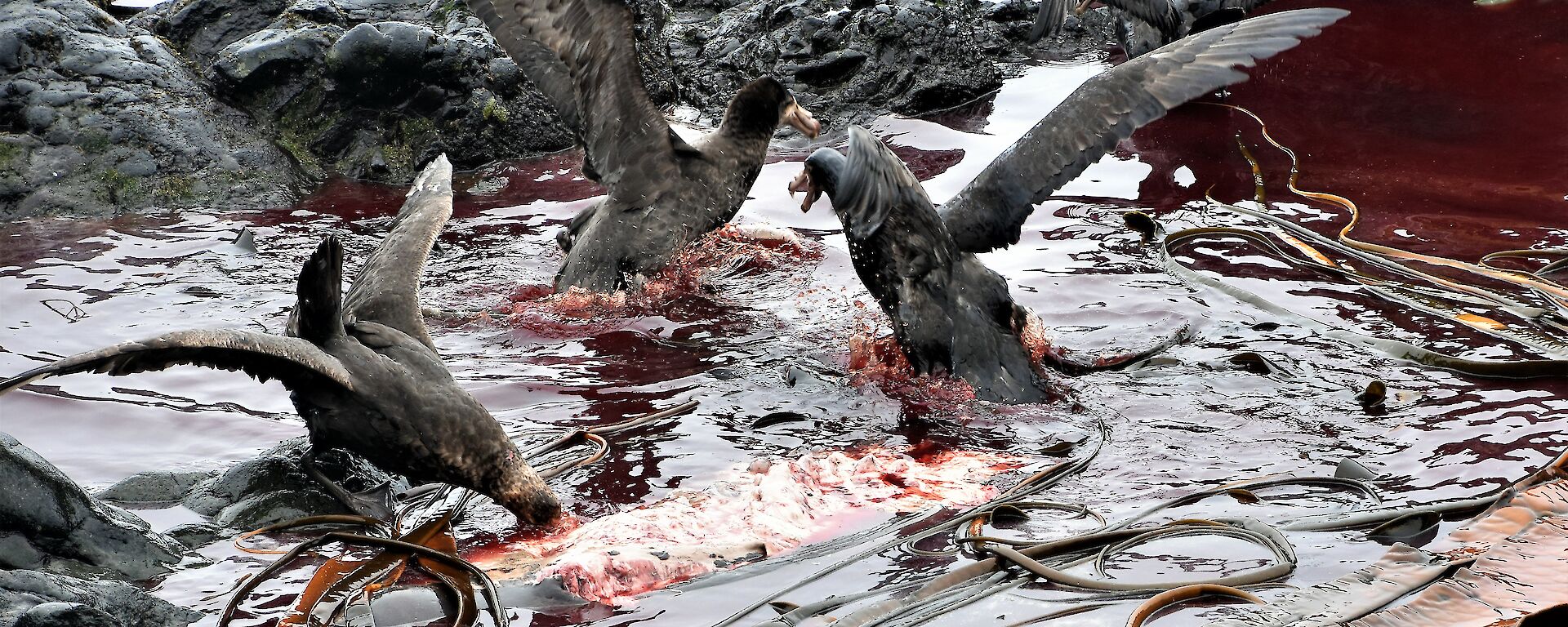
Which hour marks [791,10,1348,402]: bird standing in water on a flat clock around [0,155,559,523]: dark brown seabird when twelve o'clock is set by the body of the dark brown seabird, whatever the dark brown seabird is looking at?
The bird standing in water is roughly at 10 o'clock from the dark brown seabird.

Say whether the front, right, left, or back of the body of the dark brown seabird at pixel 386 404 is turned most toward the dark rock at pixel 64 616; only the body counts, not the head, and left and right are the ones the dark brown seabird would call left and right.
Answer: right

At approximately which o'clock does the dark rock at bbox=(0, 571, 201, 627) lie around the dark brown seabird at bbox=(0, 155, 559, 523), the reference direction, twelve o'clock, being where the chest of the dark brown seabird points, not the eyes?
The dark rock is roughly at 3 o'clock from the dark brown seabird.

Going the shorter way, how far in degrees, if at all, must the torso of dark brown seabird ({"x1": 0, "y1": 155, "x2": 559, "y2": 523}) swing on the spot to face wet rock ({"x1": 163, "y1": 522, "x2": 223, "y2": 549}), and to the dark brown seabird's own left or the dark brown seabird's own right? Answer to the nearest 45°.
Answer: approximately 135° to the dark brown seabird's own right

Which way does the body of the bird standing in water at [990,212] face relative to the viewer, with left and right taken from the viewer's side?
facing away from the viewer and to the left of the viewer

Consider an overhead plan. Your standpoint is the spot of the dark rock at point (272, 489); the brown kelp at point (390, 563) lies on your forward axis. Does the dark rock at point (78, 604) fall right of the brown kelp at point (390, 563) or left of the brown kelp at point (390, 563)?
right

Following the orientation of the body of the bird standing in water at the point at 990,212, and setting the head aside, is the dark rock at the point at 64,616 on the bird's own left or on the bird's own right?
on the bird's own left

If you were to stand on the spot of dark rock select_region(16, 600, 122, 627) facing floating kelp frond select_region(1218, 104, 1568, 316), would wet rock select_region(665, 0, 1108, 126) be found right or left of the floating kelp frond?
left

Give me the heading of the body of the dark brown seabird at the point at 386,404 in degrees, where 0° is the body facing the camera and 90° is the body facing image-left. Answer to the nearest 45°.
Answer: approximately 315°

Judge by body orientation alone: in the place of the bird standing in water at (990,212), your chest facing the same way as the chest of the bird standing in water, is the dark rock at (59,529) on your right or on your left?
on your left

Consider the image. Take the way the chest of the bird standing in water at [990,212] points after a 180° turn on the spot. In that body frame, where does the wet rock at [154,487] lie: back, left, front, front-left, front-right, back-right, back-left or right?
right

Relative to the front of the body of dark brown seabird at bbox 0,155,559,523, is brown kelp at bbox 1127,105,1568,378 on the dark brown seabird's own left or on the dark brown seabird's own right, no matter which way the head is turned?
on the dark brown seabird's own left
